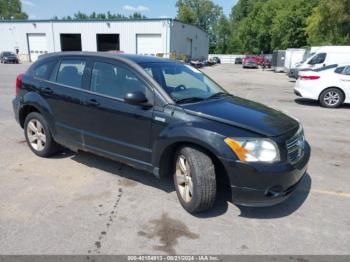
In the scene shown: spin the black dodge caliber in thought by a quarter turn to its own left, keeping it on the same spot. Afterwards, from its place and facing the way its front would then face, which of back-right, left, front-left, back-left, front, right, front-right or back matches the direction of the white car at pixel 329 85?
front

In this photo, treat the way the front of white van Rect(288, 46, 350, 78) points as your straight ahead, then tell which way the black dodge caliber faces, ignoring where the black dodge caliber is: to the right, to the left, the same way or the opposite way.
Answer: the opposite way

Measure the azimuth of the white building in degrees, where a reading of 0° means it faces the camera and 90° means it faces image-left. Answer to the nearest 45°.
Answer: approximately 0°

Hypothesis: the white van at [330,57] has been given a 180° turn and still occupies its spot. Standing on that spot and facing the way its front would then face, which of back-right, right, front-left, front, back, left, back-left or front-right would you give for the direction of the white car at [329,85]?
right

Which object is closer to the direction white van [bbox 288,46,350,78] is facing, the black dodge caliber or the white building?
the white building

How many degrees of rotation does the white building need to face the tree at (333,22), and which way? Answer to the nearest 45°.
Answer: approximately 45° to its left

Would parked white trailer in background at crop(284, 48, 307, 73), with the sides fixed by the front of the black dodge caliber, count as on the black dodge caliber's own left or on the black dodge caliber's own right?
on the black dodge caliber's own left

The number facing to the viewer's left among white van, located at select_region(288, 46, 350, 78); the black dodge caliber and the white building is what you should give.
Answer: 1

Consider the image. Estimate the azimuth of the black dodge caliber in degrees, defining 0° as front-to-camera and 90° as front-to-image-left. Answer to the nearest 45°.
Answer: approximately 315°

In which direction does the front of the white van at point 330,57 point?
to the viewer's left

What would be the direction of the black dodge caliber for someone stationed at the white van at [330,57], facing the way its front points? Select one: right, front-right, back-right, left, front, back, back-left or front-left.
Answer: left

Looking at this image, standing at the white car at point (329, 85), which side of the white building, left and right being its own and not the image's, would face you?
front

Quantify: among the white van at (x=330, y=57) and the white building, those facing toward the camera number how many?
1
